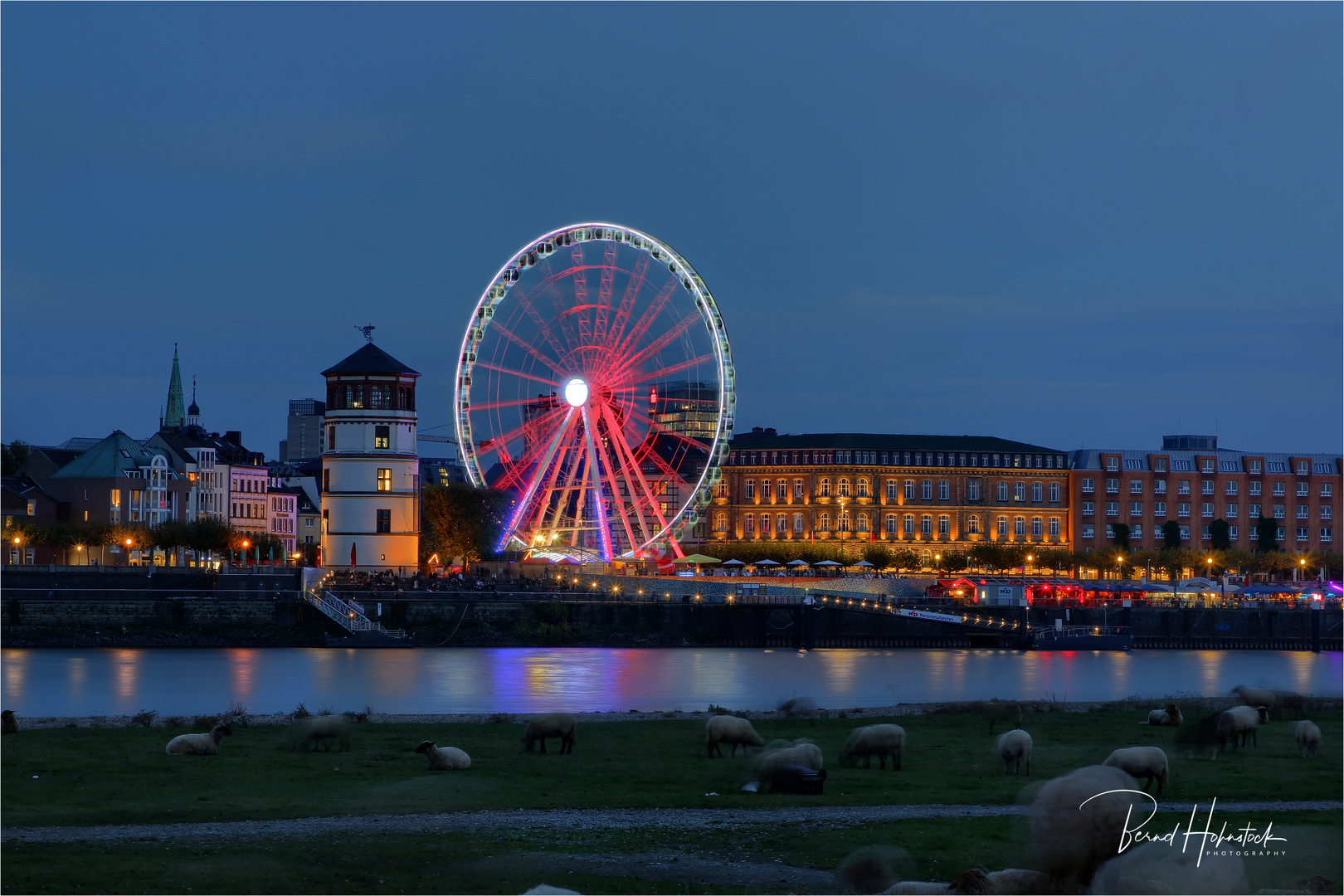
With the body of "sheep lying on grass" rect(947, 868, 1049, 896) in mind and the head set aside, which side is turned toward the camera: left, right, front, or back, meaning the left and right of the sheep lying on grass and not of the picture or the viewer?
left

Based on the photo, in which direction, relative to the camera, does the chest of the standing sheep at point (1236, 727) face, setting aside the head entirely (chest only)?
to the viewer's right

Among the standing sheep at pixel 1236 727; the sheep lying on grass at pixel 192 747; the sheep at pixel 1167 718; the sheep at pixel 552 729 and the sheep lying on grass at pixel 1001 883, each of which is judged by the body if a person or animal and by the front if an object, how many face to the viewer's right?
3

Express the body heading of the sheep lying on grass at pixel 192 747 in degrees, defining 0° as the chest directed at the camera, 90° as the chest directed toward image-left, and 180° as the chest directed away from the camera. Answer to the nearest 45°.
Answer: approximately 270°

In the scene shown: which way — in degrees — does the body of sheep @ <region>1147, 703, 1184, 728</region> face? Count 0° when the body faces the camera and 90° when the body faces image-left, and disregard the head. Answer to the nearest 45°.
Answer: approximately 270°

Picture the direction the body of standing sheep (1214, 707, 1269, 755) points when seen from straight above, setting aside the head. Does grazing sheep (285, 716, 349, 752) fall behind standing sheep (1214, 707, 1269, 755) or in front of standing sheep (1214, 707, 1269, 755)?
behind

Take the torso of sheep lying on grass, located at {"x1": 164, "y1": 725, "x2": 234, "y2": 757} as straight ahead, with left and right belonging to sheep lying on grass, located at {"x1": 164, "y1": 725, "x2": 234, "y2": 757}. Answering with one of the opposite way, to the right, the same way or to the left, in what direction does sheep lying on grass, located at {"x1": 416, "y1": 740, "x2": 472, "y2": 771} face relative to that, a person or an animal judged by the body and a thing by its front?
the opposite way

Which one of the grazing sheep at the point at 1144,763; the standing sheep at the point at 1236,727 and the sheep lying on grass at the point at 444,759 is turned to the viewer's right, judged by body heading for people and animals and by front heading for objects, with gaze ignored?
the standing sheep at the point at 1236,727

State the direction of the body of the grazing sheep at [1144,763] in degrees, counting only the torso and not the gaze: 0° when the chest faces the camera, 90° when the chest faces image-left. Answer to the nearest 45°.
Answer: approximately 90°

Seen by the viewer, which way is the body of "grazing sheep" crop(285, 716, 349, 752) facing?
to the viewer's left

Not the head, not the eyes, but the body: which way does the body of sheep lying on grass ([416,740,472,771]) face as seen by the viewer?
to the viewer's left
